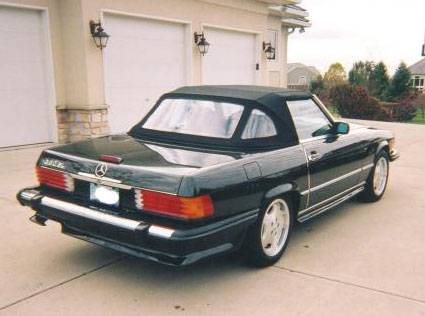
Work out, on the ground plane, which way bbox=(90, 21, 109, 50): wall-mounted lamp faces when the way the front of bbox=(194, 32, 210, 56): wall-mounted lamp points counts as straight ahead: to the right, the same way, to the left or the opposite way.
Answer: the same way

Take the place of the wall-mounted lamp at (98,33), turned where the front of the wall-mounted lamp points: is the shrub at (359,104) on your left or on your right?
on your left

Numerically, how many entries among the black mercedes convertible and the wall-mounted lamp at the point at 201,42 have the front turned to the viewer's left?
0

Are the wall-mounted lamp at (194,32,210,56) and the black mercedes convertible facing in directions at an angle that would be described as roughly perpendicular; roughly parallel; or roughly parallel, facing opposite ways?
roughly perpendicular

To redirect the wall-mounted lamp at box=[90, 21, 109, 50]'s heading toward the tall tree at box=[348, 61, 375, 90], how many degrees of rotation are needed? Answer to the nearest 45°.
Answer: approximately 90° to its left

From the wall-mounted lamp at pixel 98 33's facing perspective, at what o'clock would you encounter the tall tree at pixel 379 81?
The tall tree is roughly at 9 o'clock from the wall-mounted lamp.

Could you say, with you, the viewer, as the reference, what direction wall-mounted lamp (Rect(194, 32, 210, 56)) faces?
facing the viewer and to the right of the viewer

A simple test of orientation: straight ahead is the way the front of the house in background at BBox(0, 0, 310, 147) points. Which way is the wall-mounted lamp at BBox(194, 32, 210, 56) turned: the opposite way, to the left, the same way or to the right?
the same way

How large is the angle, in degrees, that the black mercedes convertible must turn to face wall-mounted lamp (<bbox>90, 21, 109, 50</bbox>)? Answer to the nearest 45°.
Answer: approximately 45° to its left

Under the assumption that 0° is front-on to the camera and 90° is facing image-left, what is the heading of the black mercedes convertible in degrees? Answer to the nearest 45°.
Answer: approximately 225°

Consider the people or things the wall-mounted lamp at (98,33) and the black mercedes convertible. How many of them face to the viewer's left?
0

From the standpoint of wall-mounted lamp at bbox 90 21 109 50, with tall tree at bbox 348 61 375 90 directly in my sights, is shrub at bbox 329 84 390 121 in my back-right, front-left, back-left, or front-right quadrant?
front-right

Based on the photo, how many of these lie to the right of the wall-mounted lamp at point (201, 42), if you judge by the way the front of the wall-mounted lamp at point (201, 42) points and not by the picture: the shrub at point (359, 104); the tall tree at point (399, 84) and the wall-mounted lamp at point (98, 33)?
1

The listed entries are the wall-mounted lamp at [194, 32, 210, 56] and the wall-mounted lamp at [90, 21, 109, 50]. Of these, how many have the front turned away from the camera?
0

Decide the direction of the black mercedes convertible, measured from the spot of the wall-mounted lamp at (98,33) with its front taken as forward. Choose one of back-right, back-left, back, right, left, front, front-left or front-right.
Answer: front-right

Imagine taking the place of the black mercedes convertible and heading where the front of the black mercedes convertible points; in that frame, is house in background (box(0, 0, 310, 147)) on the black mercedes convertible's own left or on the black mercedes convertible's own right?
on the black mercedes convertible's own left

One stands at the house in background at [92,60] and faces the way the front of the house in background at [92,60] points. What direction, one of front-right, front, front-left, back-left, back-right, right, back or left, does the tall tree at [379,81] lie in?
left

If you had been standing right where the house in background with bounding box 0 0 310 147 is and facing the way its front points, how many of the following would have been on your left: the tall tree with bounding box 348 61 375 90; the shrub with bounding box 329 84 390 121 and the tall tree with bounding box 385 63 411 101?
3

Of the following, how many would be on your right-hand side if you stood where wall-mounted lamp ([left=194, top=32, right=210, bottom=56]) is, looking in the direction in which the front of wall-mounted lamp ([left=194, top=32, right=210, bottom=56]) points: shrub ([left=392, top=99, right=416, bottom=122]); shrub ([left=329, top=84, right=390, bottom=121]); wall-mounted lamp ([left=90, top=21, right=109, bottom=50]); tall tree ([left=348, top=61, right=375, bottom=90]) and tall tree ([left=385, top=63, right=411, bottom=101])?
1

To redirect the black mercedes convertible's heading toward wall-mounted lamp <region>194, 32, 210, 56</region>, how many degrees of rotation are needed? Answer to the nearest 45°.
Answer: approximately 45° to its left
